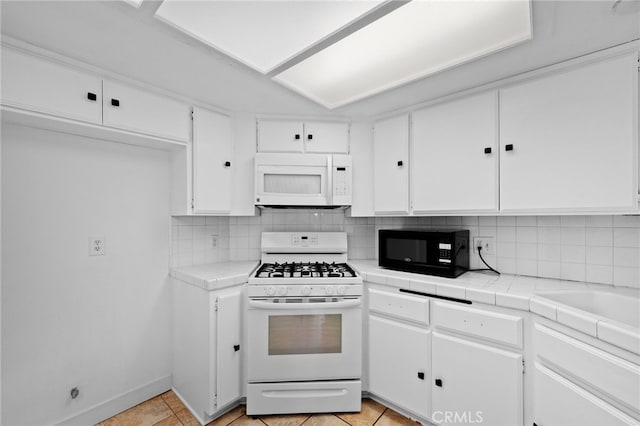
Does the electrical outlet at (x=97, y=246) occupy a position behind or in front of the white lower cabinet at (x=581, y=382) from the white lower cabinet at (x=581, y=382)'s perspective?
in front

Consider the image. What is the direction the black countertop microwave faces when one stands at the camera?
facing the viewer and to the left of the viewer

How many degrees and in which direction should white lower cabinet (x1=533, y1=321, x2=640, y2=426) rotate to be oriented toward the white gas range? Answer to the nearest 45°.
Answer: approximately 45° to its right

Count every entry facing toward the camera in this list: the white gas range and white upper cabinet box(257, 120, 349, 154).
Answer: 2

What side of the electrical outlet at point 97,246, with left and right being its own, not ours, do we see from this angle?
front

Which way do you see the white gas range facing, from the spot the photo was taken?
facing the viewer

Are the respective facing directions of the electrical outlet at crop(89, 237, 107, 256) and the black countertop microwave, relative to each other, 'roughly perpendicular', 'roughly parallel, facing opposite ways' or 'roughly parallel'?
roughly perpendicular

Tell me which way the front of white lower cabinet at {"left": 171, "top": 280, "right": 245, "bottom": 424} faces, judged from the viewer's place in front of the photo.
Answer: facing the viewer and to the right of the viewer

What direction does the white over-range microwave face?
toward the camera

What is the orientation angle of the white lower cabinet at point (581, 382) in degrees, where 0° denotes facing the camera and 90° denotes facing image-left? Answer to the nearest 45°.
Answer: approximately 45°
